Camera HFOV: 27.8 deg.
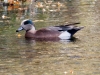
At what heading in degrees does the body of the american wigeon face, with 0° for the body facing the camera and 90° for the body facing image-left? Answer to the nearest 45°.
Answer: approximately 90°
